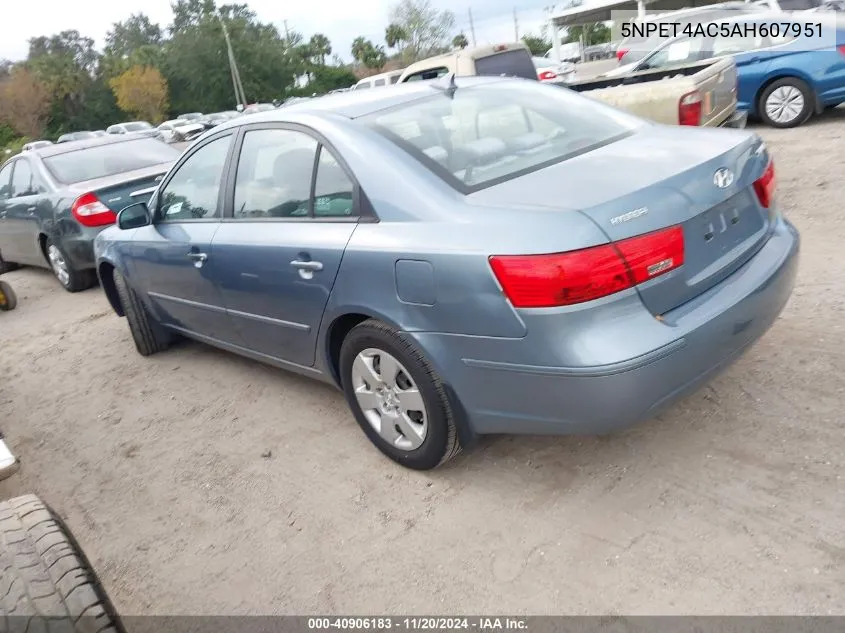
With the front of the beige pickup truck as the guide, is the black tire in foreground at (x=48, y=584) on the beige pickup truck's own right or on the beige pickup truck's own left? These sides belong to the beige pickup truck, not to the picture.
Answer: on the beige pickup truck's own left

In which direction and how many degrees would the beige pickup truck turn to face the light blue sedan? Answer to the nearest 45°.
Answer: approximately 135° to its left

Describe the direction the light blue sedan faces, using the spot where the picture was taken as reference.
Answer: facing away from the viewer and to the left of the viewer

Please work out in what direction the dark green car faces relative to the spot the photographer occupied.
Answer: facing away from the viewer and to the left of the viewer

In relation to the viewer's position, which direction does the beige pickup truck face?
facing away from the viewer and to the left of the viewer

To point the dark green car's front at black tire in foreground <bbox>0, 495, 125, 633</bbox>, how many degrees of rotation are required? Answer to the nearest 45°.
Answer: approximately 135° to its left

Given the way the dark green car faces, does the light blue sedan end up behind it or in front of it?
behind

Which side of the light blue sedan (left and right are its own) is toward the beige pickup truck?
right

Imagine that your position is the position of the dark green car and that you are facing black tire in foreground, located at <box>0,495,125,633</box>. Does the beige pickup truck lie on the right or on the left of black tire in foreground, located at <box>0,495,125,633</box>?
left
